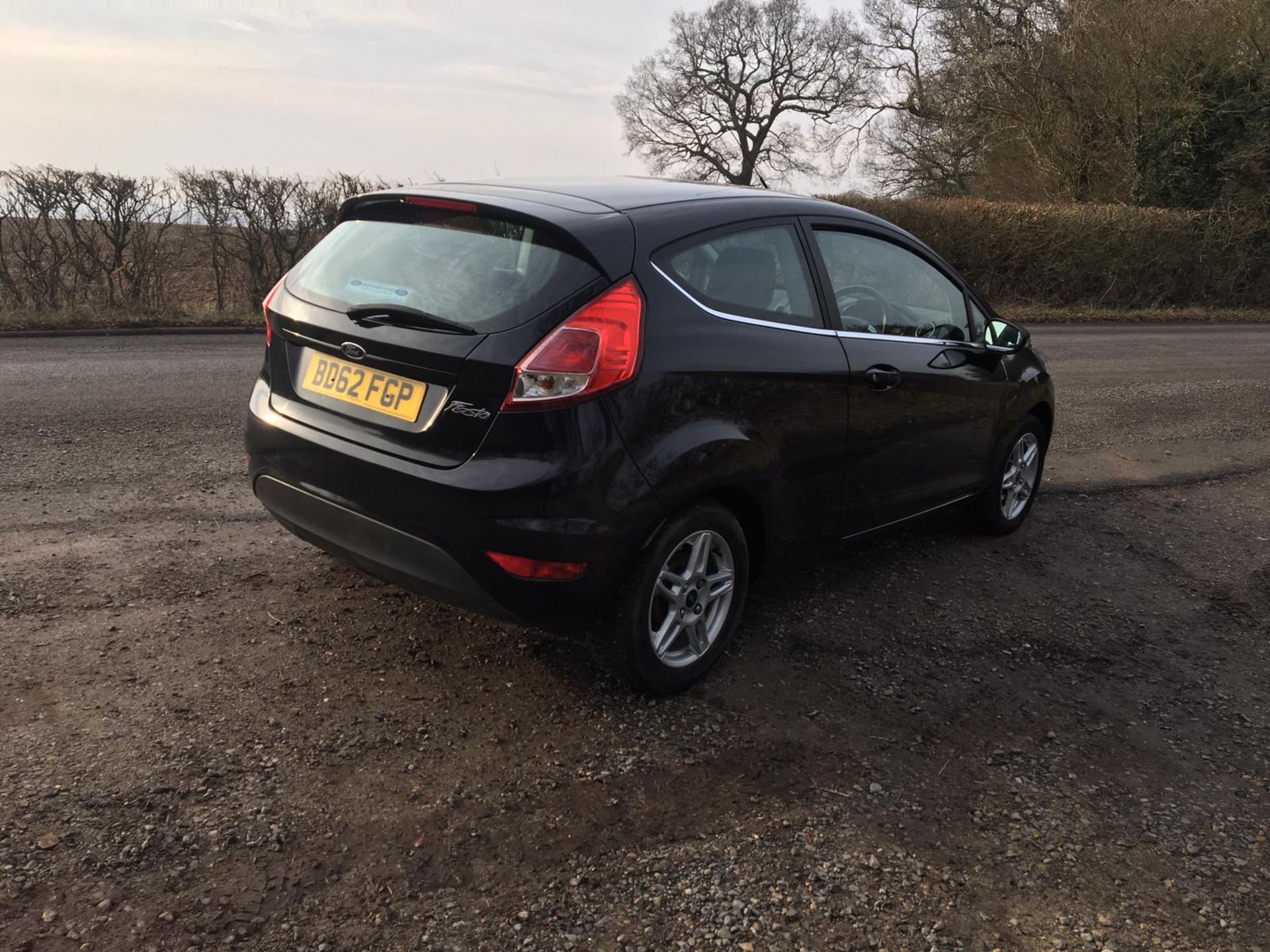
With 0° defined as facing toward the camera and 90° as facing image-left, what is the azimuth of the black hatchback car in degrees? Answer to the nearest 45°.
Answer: approximately 225°
